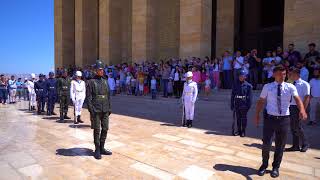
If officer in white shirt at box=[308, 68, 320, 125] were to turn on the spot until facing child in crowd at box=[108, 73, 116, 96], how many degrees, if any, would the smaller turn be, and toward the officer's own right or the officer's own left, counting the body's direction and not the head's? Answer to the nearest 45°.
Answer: approximately 45° to the officer's own right

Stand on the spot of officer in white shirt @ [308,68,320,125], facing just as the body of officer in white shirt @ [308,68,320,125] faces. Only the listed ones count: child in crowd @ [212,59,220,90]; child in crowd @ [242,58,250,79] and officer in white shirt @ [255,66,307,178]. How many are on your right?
2

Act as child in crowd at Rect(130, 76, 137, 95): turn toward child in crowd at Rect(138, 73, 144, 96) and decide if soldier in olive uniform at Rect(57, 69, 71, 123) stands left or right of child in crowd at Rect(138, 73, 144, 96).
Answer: right

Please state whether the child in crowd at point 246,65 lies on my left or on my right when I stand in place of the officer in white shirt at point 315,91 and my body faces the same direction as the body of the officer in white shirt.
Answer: on my right

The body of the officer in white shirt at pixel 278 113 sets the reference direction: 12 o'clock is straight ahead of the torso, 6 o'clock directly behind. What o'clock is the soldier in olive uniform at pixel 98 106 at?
The soldier in olive uniform is roughly at 3 o'clock from the officer in white shirt.

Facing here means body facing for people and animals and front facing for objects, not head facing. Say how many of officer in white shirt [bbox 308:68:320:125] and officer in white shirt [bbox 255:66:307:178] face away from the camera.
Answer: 0

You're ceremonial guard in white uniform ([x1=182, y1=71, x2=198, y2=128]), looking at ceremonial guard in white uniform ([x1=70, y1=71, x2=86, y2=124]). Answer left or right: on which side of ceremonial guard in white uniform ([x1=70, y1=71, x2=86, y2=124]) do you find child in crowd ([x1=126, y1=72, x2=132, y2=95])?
right

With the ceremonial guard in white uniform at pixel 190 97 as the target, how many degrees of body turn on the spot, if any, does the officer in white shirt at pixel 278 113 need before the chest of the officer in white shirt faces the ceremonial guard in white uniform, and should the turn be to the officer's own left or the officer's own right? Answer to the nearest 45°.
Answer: approximately 135° to the officer's own right

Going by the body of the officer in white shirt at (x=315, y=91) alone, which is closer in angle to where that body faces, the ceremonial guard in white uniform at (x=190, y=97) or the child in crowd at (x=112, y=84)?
the ceremonial guard in white uniform

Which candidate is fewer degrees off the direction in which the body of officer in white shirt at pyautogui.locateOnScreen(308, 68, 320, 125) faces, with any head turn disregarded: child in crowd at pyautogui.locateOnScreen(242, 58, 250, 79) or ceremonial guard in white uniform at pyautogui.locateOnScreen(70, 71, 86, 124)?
the ceremonial guard in white uniform
